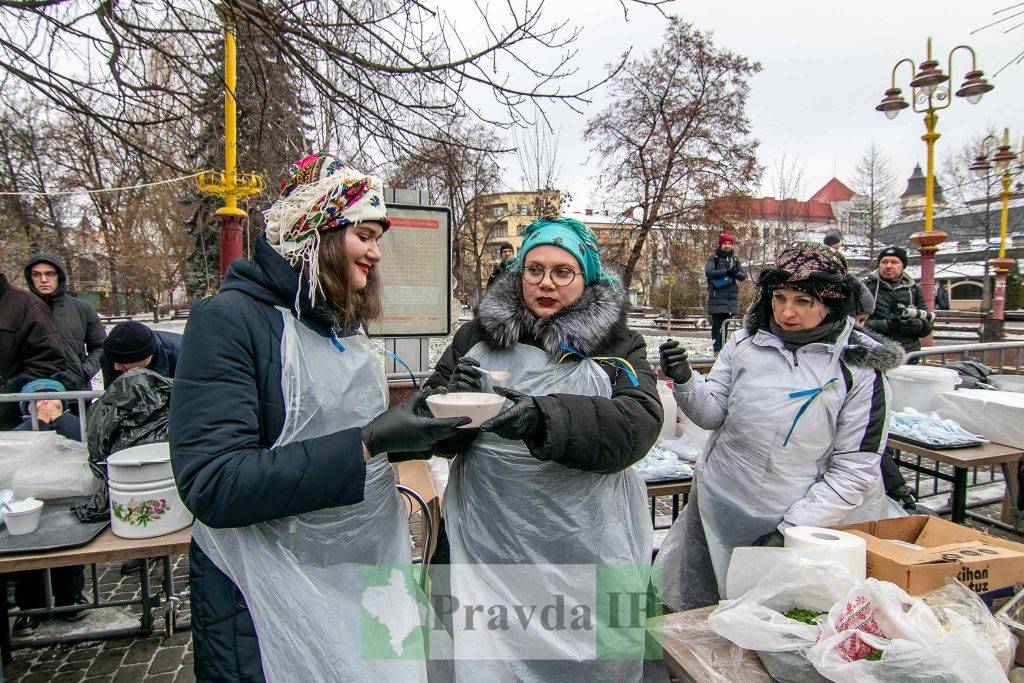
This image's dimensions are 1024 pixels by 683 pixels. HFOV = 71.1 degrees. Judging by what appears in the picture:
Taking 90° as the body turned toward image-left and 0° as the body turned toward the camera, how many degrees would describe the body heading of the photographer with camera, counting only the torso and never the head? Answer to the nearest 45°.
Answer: approximately 0°

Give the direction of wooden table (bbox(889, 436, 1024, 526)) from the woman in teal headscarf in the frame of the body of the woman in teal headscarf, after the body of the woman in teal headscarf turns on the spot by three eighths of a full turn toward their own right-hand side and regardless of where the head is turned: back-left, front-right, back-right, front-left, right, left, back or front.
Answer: front-right

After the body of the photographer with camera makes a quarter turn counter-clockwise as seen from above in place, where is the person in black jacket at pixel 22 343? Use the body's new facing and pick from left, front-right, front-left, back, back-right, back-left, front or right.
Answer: back-right

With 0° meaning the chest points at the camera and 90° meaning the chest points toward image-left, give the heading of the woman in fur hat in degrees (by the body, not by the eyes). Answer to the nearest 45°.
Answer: approximately 45°

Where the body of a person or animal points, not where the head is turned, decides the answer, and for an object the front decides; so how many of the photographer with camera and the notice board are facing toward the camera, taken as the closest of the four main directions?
2

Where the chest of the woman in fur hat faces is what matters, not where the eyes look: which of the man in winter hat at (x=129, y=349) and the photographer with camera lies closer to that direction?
the man in winter hat

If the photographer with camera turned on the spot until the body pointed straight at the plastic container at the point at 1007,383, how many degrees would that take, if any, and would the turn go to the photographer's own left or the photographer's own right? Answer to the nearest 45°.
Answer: approximately 45° to the photographer's own left

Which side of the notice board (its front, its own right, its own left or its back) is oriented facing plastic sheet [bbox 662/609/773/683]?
front

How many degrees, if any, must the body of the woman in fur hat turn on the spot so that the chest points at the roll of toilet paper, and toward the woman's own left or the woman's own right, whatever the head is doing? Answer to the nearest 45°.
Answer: approximately 45° to the woman's own left

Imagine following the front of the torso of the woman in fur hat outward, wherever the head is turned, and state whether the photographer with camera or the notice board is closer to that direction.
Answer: the notice board

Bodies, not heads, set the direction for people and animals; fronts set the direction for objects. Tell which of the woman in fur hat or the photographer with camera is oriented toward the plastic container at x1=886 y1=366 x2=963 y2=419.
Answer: the photographer with camera
